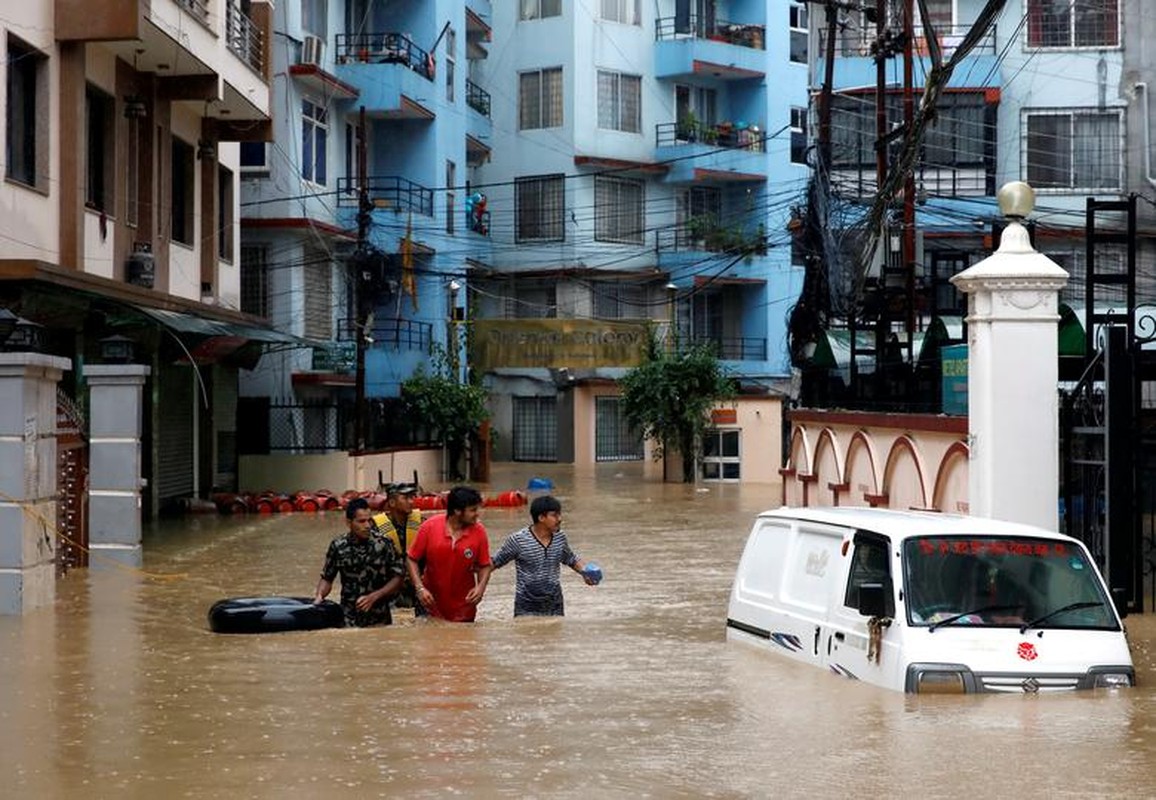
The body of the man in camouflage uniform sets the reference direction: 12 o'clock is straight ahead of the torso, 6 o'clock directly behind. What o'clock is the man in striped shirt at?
The man in striped shirt is roughly at 9 o'clock from the man in camouflage uniform.

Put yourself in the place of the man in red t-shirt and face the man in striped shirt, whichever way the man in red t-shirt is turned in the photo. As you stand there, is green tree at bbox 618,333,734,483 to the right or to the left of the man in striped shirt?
left

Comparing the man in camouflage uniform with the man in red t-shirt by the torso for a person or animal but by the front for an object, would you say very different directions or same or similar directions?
same or similar directions

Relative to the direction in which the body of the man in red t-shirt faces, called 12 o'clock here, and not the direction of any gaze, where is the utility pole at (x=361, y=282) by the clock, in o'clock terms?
The utility pole is roughly at 6 o'clock from the man in red t-shirt.

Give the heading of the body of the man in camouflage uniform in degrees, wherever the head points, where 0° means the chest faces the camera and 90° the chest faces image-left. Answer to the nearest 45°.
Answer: approximately 0°

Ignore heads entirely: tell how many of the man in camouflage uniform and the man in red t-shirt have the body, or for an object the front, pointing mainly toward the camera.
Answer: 2

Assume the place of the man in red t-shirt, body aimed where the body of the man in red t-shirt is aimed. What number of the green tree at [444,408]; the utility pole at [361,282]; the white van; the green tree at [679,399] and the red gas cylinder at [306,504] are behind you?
4

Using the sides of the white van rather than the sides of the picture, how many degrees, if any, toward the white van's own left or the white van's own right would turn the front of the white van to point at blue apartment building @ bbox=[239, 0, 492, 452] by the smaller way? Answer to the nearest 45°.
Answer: approximately 180°

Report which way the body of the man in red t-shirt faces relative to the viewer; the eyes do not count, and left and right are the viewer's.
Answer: facing the viewer

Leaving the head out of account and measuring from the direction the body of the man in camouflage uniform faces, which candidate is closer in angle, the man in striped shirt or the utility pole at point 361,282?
the man in striped shirt

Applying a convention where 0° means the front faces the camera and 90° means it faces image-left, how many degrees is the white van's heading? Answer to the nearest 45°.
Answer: approximately 315°
